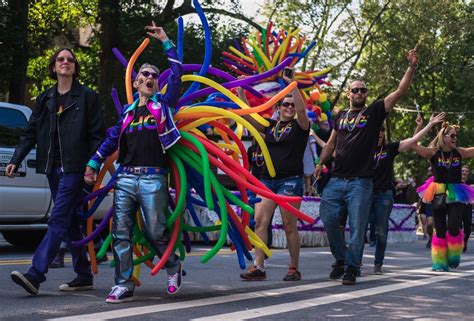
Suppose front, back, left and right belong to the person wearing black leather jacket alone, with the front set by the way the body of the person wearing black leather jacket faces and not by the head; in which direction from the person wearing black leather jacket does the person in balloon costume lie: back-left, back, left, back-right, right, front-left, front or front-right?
left

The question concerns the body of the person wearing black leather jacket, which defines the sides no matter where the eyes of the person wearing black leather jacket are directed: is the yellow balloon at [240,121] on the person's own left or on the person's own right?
on the person's own left

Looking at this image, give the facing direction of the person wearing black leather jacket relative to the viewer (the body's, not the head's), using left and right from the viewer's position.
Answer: facing the viewer and to the left of the viewer

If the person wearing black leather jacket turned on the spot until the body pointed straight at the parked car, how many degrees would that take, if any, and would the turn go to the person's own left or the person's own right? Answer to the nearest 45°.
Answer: approximately 135° to the person's own right

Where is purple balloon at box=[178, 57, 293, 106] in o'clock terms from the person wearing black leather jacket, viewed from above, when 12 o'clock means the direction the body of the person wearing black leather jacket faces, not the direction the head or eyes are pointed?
The purple balloon is roughly at 8 o'clock from the person wearing black leather jacket.
